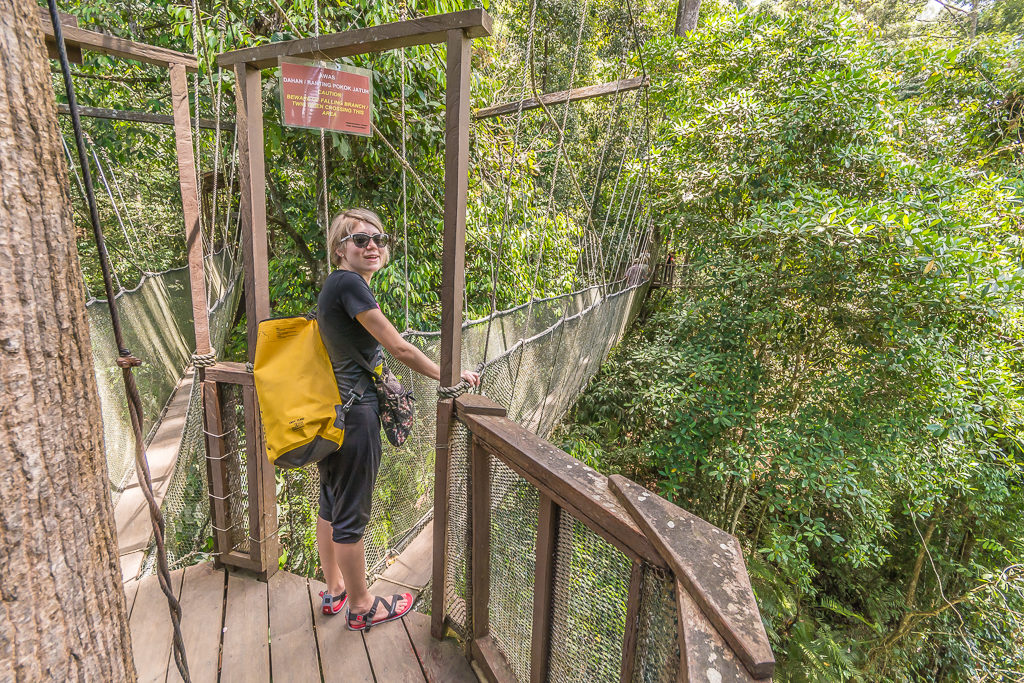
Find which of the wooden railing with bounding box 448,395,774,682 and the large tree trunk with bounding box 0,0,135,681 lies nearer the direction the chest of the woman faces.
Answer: the wooden railing

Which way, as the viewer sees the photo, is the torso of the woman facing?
to the viewer's right

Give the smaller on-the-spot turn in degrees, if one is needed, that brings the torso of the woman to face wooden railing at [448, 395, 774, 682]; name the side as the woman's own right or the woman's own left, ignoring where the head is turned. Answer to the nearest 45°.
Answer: approximately 45° to the woman's own right

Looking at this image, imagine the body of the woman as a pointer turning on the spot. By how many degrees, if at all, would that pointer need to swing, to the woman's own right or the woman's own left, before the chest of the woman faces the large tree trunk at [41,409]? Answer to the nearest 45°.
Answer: approximately 90° to the woman's own right

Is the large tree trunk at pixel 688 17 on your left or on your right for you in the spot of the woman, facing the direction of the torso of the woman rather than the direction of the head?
on your left
